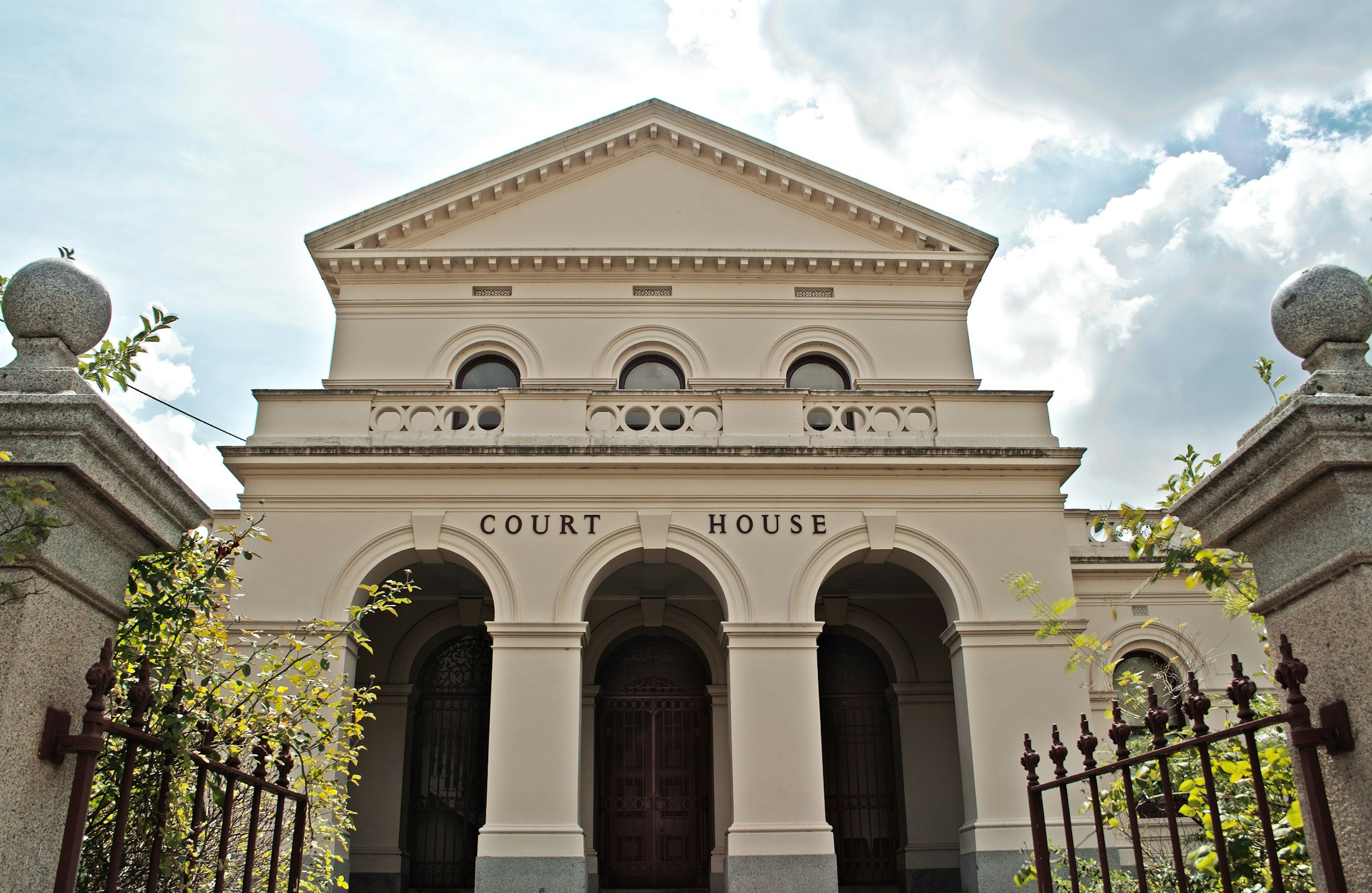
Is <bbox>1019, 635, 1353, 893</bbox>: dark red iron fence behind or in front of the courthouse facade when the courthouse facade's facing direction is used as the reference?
in front

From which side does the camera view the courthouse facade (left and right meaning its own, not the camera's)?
front

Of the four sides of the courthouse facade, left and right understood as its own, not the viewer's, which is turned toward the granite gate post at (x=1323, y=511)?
front

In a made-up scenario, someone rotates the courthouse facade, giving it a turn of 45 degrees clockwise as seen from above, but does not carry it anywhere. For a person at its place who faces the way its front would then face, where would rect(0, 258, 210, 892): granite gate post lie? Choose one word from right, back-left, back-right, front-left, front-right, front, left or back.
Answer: front-left
